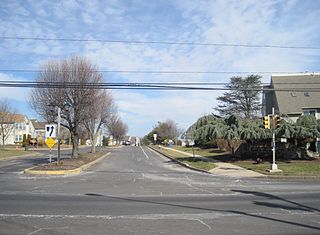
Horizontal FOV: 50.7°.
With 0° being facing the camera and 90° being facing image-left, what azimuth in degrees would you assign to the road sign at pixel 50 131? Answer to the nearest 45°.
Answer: approximately 0°

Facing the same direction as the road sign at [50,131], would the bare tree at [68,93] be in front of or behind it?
behind
